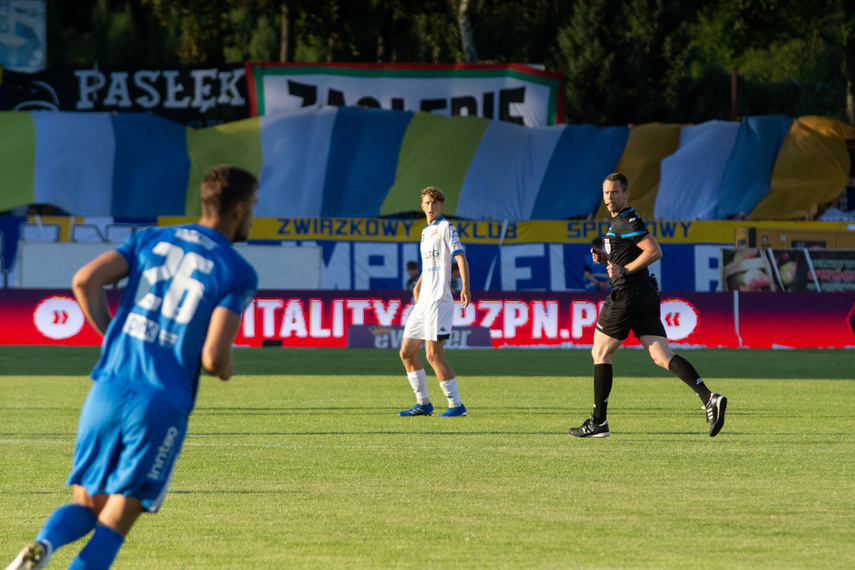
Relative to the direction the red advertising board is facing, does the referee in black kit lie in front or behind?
in front

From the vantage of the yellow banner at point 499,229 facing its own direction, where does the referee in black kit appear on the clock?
The referee in black kit is roughly at 12 o'clock from the yellow banner.

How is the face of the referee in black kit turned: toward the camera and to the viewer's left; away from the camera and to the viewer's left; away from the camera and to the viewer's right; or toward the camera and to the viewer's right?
toward the camera and to the viewer's left

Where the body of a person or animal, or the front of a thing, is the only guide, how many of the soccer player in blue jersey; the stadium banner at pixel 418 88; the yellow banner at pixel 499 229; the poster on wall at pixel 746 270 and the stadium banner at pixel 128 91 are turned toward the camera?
4

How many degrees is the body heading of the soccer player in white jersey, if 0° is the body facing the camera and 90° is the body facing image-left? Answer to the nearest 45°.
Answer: approximately 45°

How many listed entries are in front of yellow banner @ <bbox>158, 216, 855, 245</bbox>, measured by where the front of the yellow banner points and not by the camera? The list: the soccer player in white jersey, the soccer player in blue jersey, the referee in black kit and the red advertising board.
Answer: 4

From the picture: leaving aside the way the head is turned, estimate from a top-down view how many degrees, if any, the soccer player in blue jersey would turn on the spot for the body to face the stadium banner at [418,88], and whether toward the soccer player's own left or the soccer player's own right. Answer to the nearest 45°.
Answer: approximately 45° to the soccer player's own left

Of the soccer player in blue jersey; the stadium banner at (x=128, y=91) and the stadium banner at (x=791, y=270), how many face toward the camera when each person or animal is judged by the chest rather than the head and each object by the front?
2

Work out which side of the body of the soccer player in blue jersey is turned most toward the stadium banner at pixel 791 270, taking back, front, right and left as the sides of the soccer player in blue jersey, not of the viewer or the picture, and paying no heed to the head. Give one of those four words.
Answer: front

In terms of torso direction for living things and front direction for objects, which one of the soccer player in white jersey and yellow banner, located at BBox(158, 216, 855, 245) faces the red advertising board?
the yellow banner

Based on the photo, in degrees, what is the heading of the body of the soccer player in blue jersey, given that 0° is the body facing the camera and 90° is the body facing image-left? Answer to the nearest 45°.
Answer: approximately 225°
